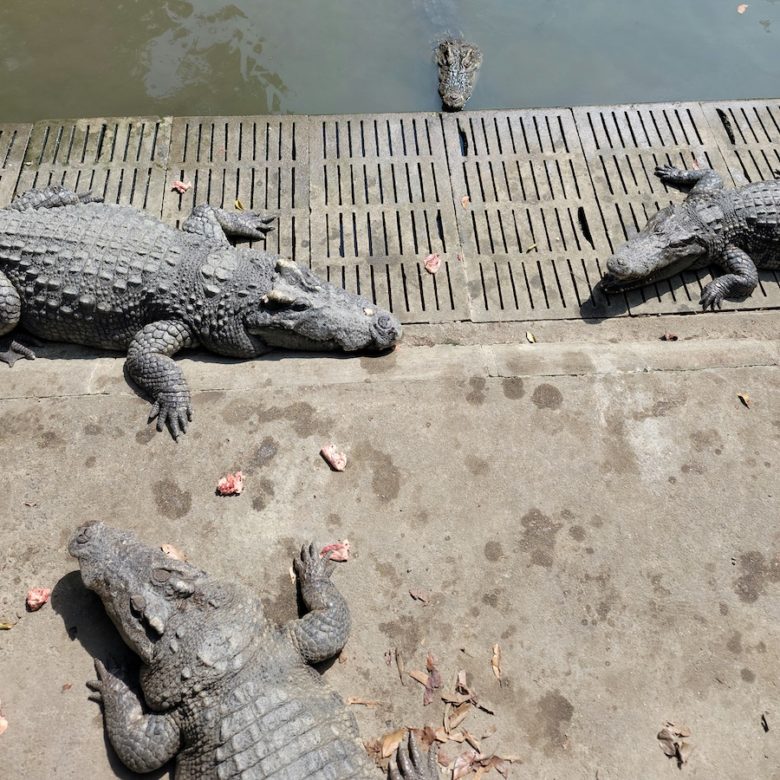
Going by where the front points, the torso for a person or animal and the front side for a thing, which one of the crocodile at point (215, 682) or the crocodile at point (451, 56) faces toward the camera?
the crocodile at point (451, 56)

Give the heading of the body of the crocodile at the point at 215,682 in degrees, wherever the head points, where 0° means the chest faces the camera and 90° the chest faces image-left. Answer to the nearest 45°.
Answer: approximately 135°

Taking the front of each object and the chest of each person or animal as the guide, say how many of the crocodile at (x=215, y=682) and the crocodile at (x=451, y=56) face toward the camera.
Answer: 1

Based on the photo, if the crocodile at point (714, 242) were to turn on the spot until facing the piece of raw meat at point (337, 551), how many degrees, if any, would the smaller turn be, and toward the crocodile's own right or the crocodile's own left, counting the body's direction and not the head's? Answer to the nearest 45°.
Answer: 0° — it already faces it

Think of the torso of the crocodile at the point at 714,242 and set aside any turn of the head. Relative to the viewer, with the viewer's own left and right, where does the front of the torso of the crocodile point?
facing the viewer and to the left of the viewer

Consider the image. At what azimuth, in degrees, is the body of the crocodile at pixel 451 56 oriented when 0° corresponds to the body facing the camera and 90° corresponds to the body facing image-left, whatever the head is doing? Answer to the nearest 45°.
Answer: approximately 0°

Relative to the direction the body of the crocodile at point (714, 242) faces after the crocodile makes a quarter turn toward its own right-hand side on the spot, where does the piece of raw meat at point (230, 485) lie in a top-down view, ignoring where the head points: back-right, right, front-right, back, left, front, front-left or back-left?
left

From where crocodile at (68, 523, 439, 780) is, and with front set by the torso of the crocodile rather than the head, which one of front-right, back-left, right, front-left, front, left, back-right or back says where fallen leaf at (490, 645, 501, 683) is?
back-right
